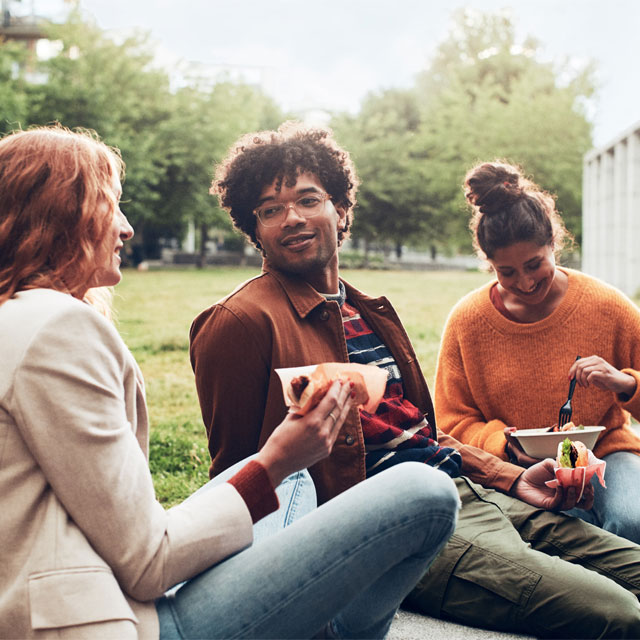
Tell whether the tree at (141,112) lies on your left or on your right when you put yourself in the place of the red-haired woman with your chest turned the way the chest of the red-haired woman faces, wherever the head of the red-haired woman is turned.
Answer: on your left

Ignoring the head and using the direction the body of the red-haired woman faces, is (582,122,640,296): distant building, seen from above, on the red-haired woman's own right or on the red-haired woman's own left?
on the red-haired woman's own left

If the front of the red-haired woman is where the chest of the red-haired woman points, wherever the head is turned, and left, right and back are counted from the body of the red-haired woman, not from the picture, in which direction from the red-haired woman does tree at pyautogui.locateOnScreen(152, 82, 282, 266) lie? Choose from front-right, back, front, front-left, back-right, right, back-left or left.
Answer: left

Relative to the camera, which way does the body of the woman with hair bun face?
toward the camera

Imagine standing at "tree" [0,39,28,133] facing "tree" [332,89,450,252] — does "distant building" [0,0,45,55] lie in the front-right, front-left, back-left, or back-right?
front-left

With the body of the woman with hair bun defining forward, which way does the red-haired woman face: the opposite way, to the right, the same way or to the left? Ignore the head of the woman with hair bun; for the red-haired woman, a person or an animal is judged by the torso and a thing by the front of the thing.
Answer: to the left

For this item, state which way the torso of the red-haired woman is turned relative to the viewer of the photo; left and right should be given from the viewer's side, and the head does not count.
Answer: facing to the right of the viewer

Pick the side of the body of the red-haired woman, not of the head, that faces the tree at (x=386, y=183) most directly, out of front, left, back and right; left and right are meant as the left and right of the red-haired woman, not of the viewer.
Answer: left

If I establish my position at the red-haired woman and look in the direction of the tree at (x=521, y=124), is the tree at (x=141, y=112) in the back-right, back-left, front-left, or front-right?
front-left

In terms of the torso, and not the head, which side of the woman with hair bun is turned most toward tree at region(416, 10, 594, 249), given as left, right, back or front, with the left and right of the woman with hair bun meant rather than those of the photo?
back

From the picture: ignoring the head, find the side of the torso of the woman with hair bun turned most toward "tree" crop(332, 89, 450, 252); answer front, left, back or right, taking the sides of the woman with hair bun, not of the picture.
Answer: back

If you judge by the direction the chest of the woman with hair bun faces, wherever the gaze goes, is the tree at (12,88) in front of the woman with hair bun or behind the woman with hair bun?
behind

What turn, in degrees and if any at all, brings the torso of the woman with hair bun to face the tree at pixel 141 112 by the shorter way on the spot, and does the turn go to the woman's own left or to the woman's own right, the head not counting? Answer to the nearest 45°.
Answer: approximately 135° to the woman's own right

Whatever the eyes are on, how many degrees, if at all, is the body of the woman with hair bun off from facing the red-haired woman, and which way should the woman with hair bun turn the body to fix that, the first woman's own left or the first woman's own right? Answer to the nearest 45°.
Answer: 0° — they already face them

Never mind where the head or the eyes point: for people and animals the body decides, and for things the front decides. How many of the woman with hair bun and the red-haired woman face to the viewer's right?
1
